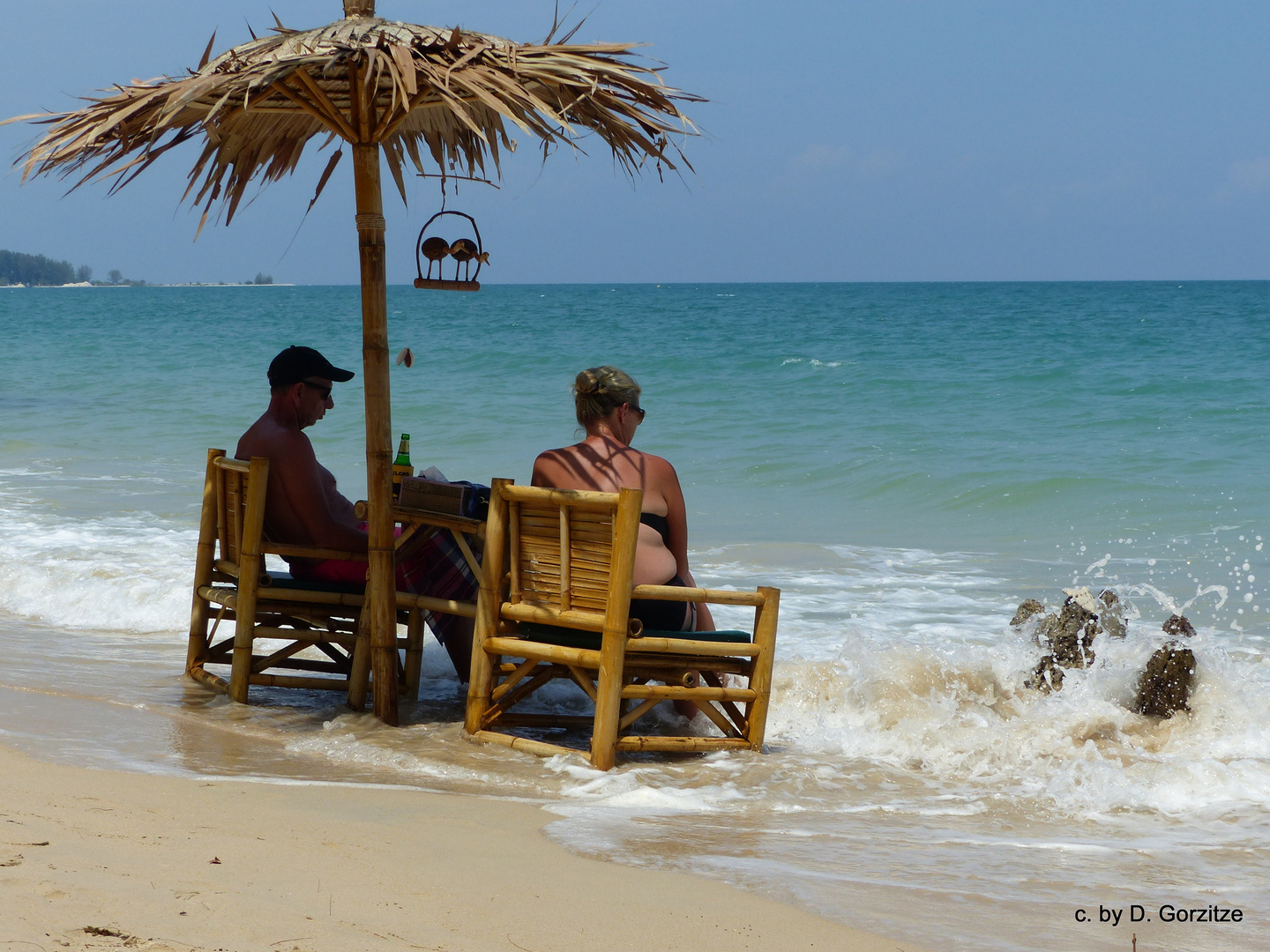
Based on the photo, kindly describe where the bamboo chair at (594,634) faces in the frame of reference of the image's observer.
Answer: facing away from the viewer and to the right of the viewer

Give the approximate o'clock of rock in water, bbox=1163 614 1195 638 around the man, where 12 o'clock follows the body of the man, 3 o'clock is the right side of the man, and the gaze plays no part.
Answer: The rock in water is roughly at 12 o'clock from the man.

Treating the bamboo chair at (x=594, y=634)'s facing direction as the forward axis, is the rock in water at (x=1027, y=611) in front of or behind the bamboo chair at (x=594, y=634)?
in front

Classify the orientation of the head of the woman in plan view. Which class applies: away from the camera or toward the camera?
away from the camera

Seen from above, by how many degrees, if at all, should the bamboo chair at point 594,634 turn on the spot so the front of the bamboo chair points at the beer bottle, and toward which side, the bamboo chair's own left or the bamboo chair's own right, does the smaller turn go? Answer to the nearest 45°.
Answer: approximately 90° to the bamboo chair's own left

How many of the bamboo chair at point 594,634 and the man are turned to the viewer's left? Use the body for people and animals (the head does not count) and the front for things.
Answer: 0

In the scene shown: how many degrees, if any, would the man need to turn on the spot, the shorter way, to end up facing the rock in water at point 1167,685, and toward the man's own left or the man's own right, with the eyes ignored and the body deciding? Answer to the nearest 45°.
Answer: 0° — they already face it

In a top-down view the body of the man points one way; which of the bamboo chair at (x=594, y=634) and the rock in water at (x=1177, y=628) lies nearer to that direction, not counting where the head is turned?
the rock in water

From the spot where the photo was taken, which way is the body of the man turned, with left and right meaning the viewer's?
facing to the right of the viewer

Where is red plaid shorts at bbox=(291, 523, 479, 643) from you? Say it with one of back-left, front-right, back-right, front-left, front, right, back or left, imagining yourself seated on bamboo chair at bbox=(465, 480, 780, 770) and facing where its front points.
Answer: left

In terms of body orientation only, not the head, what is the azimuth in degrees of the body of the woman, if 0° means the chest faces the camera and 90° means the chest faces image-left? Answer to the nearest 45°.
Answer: approximately 225°
